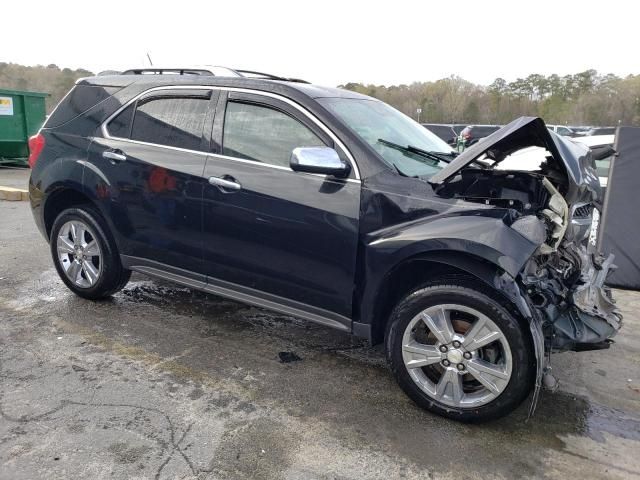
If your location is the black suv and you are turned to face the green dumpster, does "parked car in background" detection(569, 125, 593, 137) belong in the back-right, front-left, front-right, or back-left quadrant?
front-right

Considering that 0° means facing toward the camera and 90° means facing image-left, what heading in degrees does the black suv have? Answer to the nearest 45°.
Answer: approximately 315°

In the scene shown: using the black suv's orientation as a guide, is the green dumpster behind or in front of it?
behind

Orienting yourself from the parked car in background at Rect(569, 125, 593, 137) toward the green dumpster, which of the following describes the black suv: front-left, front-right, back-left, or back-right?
front-left

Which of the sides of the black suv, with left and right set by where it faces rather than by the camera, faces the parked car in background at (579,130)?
left

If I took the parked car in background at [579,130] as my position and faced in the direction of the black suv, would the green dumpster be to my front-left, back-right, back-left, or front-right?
front-right
